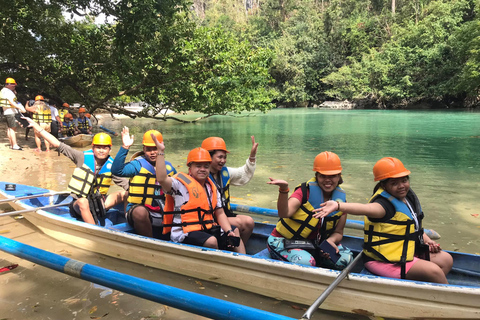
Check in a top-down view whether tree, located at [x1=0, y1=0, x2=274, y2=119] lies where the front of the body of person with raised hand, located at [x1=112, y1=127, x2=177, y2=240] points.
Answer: no

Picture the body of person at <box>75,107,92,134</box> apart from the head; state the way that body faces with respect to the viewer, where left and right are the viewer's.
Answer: facing the viewer

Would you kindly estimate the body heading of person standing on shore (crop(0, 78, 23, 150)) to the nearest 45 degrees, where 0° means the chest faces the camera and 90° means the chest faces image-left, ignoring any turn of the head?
approximately 270°

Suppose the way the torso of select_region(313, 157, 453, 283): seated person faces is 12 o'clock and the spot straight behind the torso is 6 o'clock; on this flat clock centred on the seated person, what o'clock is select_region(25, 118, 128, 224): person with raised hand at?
The person with raised hand is roughly at 5 o'clock from the seated person.

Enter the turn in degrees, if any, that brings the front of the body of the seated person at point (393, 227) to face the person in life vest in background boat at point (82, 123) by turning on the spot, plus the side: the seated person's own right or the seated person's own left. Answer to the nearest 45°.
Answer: approximately 180°

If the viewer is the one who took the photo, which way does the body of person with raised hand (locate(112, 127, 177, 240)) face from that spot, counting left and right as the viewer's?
facing the viewer and to the right of the viewer

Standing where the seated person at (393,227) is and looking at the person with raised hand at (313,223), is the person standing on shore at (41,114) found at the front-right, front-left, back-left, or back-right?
front-right

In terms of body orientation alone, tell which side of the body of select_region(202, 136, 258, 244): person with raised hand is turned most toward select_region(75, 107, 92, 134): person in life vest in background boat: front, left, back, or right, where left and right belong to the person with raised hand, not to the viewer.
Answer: back

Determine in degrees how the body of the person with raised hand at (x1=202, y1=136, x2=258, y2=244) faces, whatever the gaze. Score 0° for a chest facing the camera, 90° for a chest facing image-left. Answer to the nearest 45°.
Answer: approximately 315°

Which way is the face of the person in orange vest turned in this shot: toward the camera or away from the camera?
toward the camera

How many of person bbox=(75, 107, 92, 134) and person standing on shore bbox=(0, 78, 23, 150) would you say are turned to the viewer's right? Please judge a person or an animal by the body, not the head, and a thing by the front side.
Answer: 1

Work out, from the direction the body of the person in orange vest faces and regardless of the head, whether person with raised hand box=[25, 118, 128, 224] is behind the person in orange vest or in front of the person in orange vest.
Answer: behind

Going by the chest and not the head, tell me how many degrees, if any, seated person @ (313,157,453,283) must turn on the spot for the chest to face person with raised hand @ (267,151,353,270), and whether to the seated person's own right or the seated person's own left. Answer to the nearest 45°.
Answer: approximately 135° to the seated person's own right

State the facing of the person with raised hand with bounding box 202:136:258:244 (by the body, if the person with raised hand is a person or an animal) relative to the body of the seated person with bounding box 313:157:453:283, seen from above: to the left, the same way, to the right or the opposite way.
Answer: the same way

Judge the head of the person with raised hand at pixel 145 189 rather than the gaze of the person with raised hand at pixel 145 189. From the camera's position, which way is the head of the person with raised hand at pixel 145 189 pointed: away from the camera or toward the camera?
toward the camera
